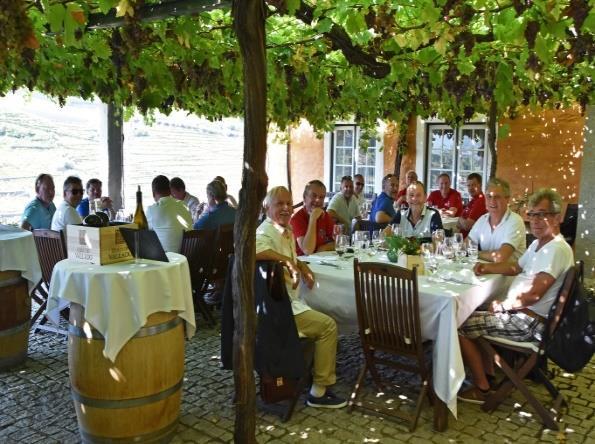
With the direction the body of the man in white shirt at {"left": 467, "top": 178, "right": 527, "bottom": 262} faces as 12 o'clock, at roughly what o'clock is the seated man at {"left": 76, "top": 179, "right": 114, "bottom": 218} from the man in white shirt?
The seated man is roughly at 2 o'clock from the man in white shirt.

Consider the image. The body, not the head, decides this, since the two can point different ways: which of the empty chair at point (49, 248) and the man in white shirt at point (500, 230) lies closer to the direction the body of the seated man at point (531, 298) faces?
the empty chair

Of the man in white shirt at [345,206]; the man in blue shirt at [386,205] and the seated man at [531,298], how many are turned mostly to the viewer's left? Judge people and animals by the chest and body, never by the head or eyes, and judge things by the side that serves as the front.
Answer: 1

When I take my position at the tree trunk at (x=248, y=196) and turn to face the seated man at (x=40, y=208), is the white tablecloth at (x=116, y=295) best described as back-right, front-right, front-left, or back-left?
front-left

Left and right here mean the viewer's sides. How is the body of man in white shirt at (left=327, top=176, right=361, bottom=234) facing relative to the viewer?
facing the viewer and to the right of the viewer

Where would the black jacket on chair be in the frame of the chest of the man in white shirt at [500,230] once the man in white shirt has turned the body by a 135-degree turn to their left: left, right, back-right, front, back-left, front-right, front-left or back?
back-right

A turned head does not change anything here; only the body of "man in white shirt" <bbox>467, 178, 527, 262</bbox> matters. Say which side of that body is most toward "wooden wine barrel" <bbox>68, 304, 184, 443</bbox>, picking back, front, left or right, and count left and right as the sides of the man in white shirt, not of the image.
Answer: front

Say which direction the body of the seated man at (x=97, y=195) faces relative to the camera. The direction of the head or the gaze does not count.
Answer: toward the camera

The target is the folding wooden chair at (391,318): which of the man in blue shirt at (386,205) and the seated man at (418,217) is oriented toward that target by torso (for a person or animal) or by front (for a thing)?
the seated man

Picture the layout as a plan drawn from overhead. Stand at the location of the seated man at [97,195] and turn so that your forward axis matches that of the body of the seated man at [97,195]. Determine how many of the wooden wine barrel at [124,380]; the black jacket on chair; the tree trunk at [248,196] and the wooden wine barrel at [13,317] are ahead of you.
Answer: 4

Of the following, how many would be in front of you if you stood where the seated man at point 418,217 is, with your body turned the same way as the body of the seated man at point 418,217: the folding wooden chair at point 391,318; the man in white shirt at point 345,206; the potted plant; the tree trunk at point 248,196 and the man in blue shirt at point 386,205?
3

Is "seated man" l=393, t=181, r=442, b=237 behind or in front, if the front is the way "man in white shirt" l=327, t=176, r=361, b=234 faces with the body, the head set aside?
in front

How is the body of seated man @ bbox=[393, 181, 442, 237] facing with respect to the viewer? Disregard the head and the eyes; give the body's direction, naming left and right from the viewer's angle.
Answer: facing the viewer

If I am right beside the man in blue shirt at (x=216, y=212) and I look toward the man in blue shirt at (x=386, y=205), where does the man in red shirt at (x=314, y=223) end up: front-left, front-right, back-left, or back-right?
front-right

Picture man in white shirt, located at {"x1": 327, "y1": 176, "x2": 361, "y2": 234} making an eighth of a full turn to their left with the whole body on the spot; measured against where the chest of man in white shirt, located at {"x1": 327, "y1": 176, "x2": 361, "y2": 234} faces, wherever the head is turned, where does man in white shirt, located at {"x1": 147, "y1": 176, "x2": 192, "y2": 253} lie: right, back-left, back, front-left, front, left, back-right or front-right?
back-right
